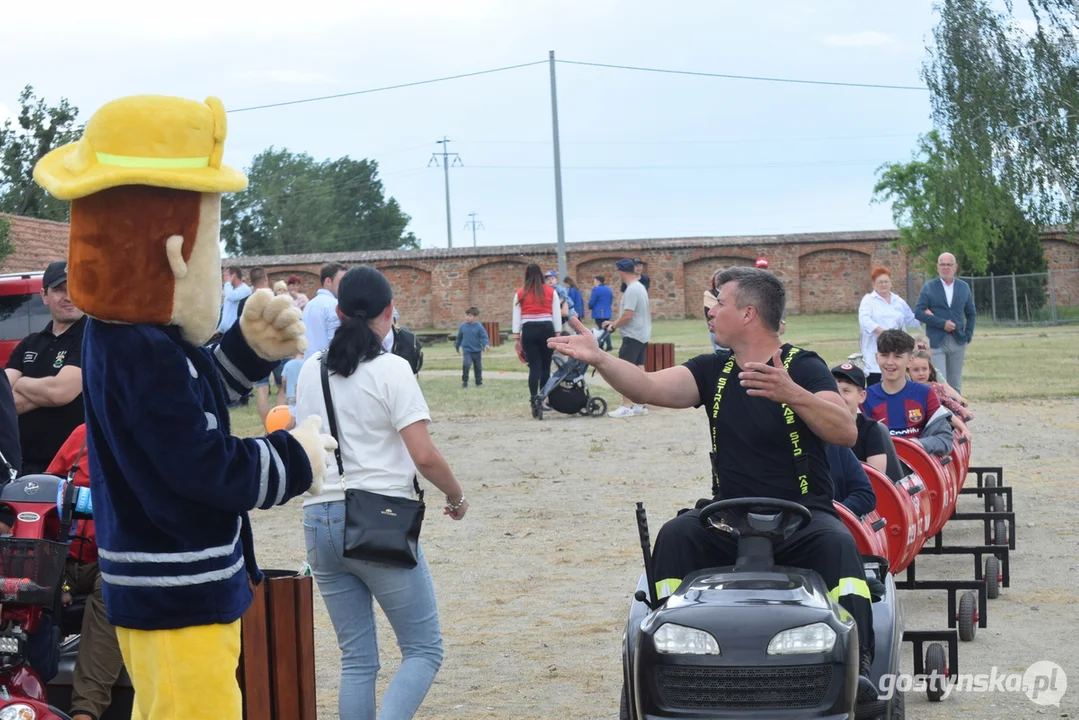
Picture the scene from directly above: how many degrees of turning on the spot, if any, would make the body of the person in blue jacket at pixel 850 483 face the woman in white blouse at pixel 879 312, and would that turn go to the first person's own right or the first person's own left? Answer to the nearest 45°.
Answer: approximately 135° to the first person's own right

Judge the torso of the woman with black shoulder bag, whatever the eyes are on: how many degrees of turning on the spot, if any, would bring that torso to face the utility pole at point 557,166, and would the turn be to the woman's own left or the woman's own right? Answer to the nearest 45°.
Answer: approximately 45° to the woman's own left

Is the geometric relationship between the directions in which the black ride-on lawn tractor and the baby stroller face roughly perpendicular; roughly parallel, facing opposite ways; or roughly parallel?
roughly perpendicular

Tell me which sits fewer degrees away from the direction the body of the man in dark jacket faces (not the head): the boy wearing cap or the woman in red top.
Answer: the boy wearing cap

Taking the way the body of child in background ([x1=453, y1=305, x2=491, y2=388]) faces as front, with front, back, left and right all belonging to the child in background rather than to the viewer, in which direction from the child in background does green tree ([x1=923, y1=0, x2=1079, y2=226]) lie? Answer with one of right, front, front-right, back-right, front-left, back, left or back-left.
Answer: back-left

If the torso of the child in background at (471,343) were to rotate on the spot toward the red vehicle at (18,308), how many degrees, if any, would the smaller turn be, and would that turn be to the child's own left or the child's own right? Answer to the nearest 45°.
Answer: approximately 45° to the child's own right

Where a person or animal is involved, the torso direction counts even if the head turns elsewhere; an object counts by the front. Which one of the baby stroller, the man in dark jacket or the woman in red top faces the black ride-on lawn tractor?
the man in dark jacket

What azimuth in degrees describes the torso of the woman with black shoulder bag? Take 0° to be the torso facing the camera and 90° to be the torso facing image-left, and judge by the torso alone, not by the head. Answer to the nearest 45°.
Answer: approximately 225°

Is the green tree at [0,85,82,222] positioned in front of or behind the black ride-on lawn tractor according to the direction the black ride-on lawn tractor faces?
behind

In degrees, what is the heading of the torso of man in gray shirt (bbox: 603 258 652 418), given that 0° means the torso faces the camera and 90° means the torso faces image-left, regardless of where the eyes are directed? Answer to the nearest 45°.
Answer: approximately 90°
